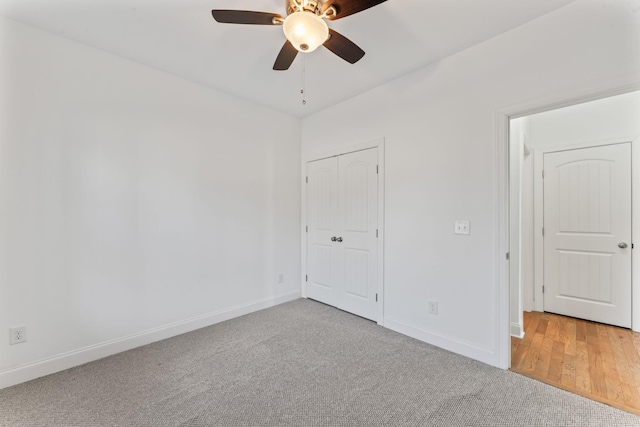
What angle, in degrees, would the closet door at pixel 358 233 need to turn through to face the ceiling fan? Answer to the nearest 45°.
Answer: approximately 45° to its left

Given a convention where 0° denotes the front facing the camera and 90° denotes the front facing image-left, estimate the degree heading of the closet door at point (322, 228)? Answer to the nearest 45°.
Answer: approximately 45°

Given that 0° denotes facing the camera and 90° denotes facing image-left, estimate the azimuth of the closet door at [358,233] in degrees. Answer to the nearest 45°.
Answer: approximately 45°

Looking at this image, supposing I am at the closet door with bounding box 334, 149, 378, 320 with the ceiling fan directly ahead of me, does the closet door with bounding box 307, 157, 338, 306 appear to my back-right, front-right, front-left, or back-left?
back-right

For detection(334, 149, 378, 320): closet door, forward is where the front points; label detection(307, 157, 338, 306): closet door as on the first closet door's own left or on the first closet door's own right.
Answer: on the first closet door's own right

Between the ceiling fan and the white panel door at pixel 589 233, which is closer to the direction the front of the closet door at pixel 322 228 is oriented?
the ceiling fan

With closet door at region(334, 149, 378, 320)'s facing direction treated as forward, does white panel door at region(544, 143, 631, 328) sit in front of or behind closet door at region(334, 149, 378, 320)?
behind

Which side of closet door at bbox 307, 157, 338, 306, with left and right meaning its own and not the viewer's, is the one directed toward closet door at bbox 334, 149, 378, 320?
left

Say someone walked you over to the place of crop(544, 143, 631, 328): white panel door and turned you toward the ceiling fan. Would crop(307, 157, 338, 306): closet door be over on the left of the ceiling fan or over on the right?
right

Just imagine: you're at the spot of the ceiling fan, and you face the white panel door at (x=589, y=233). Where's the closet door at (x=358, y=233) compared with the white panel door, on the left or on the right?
left

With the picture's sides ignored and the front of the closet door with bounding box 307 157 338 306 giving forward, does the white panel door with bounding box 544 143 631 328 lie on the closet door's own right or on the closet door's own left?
on the closet door's own left
